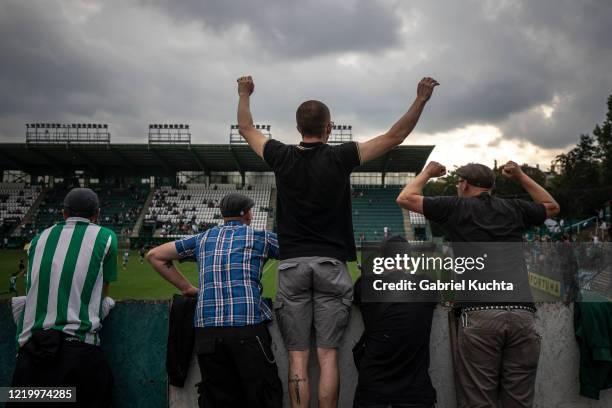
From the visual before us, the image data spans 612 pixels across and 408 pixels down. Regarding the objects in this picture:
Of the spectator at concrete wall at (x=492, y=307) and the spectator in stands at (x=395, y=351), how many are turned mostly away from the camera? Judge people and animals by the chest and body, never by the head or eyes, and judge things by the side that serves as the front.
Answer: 2

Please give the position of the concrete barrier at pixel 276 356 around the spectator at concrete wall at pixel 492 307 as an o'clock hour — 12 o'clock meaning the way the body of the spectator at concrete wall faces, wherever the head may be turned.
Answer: The concrete barrier is roughly at 9 o'clock from the spectator at concrete wall.

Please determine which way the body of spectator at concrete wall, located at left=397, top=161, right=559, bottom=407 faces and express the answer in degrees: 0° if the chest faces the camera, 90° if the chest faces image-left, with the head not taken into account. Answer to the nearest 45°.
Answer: approximately 180°

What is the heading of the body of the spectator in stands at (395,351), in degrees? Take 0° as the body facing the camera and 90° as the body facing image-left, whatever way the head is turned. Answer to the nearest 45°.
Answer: approximately 180°

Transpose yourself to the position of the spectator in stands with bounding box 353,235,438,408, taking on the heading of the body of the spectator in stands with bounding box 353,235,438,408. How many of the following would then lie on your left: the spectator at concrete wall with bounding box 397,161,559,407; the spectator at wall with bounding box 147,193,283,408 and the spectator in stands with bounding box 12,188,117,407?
2

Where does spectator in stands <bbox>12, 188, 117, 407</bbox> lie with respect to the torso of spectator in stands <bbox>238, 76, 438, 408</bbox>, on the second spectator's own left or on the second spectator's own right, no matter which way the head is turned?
on the second spectator's own left

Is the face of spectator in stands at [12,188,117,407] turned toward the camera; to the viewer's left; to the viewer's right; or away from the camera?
away from the camera

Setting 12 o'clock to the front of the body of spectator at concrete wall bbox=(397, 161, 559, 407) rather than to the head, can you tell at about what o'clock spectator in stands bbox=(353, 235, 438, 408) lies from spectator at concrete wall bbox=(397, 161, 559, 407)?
spectator in stands bbox=(353, 235, 438, 408) is roughly at 8 o'clock from spectator at concrete wall bbox=(397, 161, 559, 407).

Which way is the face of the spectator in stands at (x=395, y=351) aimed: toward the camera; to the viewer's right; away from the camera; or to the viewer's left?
away from the camera

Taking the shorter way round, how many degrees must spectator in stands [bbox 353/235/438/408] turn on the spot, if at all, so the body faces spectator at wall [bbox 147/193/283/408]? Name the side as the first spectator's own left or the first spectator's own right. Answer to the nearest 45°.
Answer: approximately 90° to the first spectator's own left

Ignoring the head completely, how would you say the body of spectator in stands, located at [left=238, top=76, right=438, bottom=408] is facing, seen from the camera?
away from the camera
